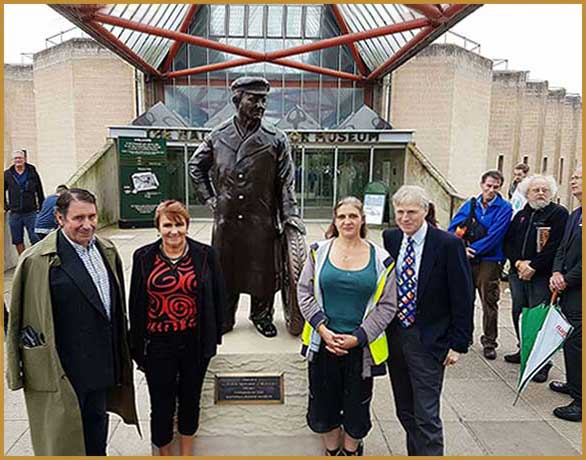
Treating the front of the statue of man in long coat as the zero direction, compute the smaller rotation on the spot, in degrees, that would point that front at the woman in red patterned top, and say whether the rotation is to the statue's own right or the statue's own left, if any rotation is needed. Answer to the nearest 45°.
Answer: approximately 45° to the statue's own right

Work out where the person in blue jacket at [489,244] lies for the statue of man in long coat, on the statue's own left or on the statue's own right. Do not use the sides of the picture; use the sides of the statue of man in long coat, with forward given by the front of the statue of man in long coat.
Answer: on the statue's own left

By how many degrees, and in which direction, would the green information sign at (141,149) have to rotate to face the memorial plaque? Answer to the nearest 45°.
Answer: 0° — it already faces it

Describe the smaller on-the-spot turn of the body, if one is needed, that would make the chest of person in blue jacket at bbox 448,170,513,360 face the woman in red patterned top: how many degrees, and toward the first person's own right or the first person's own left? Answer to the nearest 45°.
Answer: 0° — they already face them

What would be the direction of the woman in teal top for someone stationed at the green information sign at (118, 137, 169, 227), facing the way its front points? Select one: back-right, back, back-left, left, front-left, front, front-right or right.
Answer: front

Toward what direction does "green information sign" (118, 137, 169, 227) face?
toward the camera

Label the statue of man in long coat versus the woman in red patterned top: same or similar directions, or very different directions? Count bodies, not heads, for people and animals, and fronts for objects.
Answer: same or similar directions

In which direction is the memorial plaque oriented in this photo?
toward the camera

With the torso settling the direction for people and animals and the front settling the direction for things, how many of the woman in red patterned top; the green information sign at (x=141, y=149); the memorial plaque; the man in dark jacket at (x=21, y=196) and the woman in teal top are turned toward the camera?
5

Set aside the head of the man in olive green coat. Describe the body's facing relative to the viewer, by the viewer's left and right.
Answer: facing the viewer and to the right of the viewer

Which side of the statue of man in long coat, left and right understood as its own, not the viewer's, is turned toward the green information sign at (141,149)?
back

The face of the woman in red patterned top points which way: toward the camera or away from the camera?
toward the camera

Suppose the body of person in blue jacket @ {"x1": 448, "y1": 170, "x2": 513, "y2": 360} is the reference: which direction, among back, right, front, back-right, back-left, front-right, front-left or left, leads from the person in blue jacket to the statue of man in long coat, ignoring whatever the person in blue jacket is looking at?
front

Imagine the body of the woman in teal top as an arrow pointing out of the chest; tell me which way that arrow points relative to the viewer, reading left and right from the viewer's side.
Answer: facing the viewer

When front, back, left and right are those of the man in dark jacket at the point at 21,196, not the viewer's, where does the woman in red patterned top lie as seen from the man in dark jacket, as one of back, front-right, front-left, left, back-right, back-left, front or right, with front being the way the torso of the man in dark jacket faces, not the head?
front
